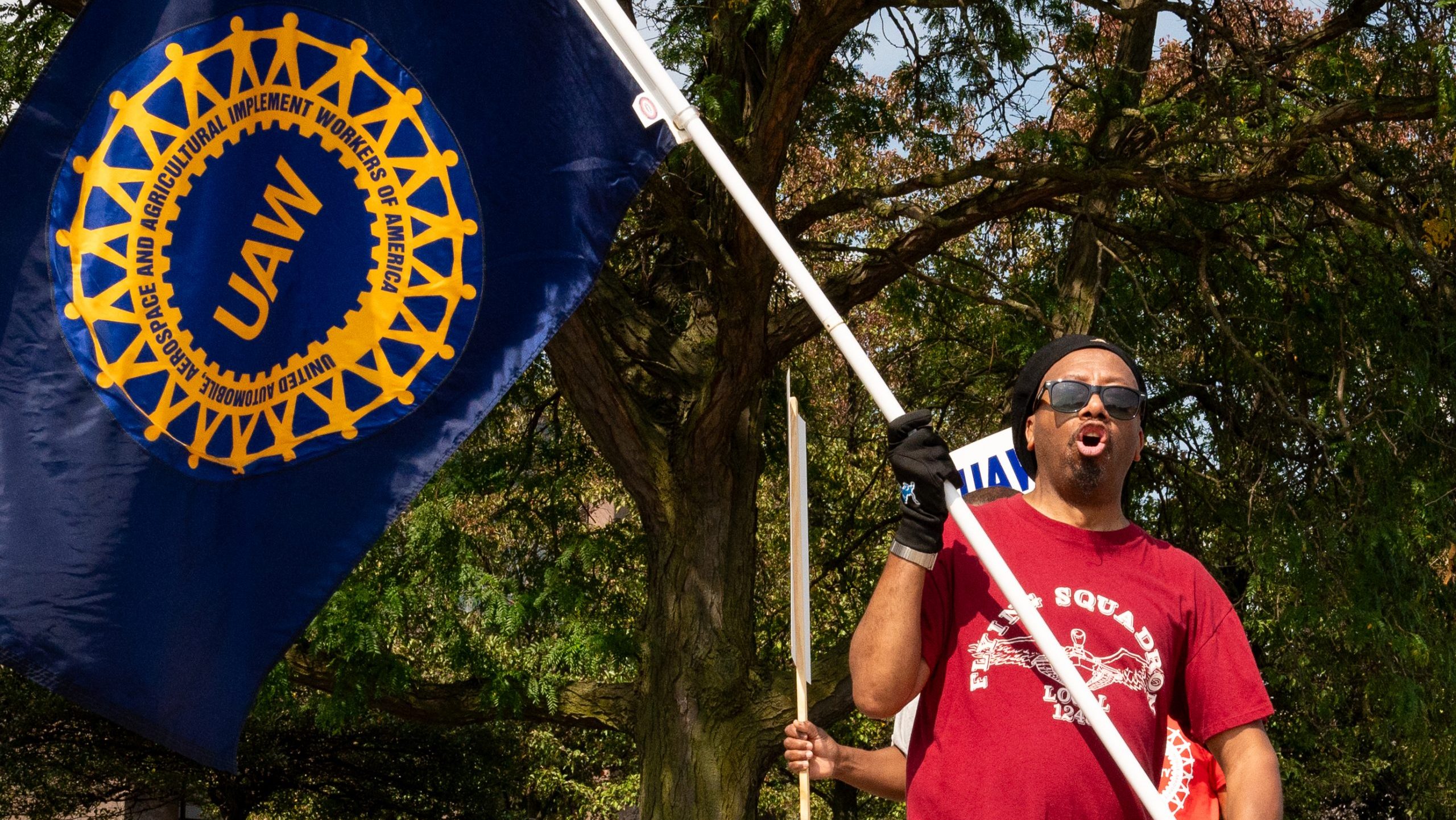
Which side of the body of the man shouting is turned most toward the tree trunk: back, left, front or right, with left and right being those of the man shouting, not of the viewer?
back

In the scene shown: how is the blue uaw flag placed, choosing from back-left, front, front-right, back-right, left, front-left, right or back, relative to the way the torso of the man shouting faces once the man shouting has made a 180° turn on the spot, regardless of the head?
left

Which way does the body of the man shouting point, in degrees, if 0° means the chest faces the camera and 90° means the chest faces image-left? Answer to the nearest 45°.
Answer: approximately 0°
